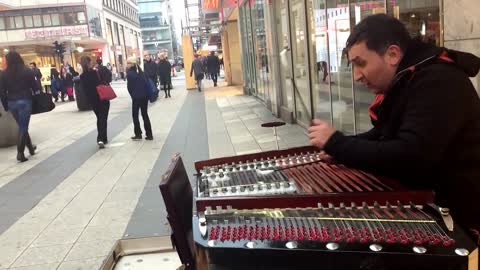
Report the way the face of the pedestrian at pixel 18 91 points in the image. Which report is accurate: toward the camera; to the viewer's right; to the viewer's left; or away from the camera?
away from the camera

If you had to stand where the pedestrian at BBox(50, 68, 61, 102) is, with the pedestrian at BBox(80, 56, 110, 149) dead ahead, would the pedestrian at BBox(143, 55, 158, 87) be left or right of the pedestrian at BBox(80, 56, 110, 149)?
left

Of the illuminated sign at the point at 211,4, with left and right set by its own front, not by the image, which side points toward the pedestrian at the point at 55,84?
right

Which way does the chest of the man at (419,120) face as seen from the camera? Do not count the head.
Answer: to the viewer's left

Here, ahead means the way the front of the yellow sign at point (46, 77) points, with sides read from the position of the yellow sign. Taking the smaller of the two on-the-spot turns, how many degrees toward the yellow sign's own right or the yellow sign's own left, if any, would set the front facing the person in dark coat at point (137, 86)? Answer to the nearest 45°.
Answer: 0° — it already faces them

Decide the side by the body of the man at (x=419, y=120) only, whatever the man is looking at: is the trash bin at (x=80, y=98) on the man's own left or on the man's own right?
on the man's own right

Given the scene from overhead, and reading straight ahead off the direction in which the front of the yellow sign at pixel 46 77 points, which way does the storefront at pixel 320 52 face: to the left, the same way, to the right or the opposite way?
to the right

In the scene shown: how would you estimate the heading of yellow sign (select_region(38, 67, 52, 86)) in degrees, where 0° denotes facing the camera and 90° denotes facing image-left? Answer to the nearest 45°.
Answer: approximately 0°
